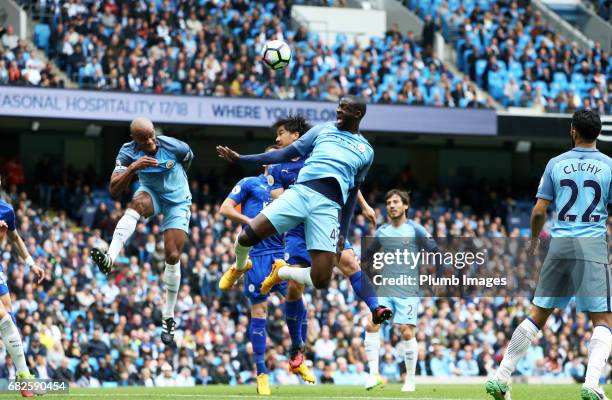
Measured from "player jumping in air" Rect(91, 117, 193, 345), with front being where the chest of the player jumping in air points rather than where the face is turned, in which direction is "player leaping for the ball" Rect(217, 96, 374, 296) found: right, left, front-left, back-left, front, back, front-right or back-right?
front-left

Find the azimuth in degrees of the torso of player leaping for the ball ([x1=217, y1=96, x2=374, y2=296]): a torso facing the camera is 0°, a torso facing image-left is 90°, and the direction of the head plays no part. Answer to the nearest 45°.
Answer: approximately 45°

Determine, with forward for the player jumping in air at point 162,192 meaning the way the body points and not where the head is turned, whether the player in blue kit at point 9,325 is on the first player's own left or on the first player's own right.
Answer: on the first player's own right

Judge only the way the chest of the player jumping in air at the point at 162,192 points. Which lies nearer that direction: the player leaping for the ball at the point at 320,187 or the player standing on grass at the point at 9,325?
the player leaping for the ball

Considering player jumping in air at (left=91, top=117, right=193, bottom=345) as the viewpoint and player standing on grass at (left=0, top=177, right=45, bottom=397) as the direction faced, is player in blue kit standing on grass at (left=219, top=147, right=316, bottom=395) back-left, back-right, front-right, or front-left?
back-right

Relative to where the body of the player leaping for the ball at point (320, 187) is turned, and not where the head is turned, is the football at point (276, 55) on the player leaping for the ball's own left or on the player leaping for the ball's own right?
on the player leaping for the ball's own right

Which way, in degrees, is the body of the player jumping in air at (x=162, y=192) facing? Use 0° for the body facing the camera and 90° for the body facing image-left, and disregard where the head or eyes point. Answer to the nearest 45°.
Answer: approximately 0°
